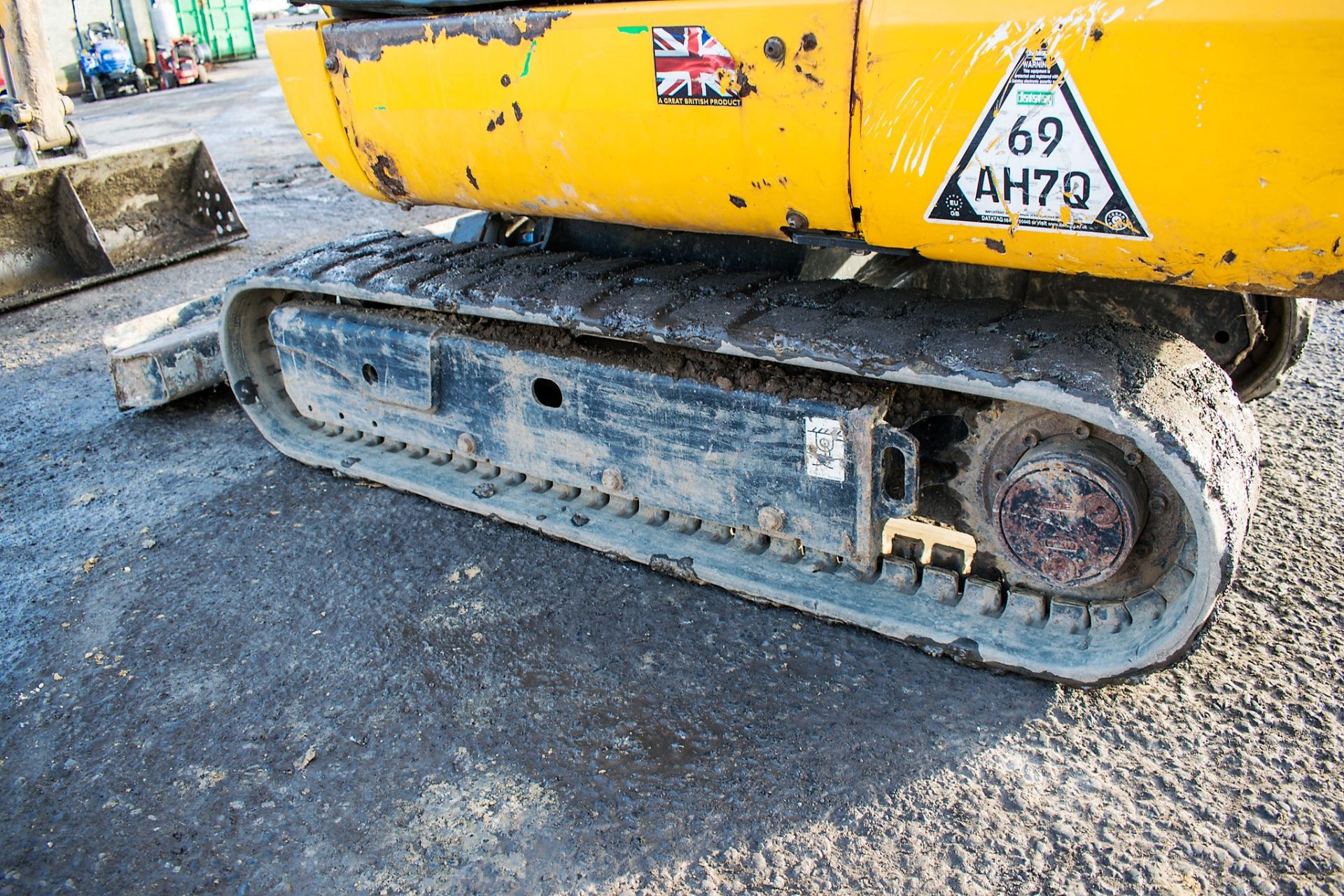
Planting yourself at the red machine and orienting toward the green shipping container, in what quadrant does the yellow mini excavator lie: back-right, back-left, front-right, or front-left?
back-right

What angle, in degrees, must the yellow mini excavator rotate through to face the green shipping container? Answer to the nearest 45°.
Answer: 0° — it already faces it

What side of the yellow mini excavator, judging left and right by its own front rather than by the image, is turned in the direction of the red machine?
front

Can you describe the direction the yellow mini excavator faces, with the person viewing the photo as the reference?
facing away from the viewer and to the left of the viewer
